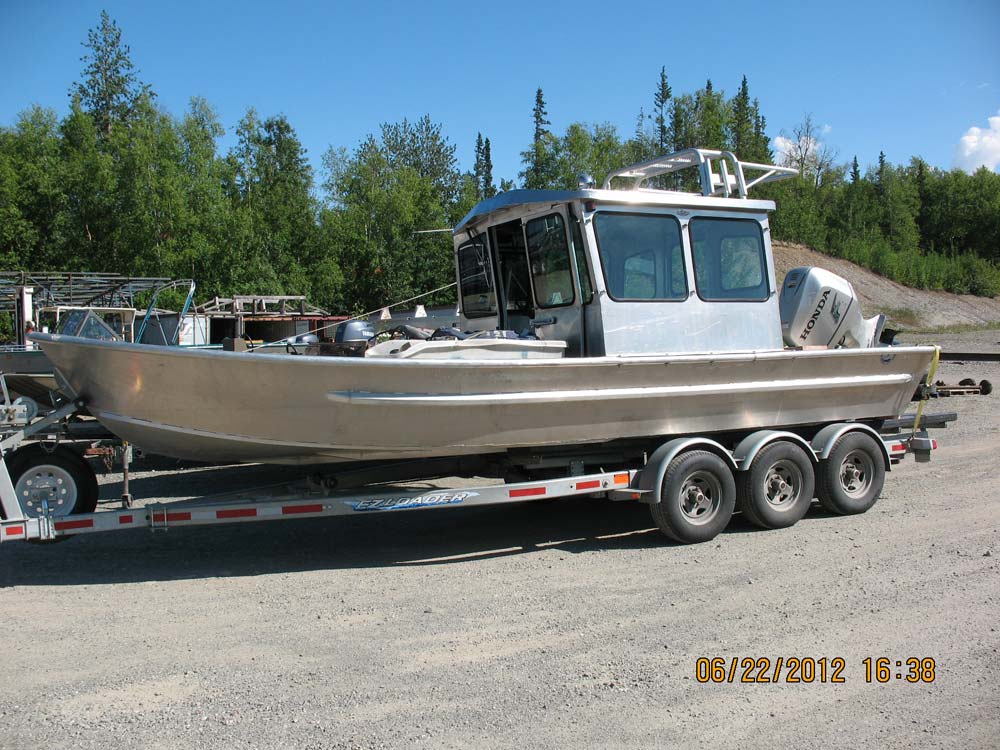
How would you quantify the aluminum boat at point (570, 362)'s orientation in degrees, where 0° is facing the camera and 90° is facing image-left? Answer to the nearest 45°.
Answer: approximately 45°

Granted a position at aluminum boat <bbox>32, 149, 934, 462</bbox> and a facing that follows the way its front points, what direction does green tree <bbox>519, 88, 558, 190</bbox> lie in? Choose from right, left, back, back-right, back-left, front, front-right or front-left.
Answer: back-right
